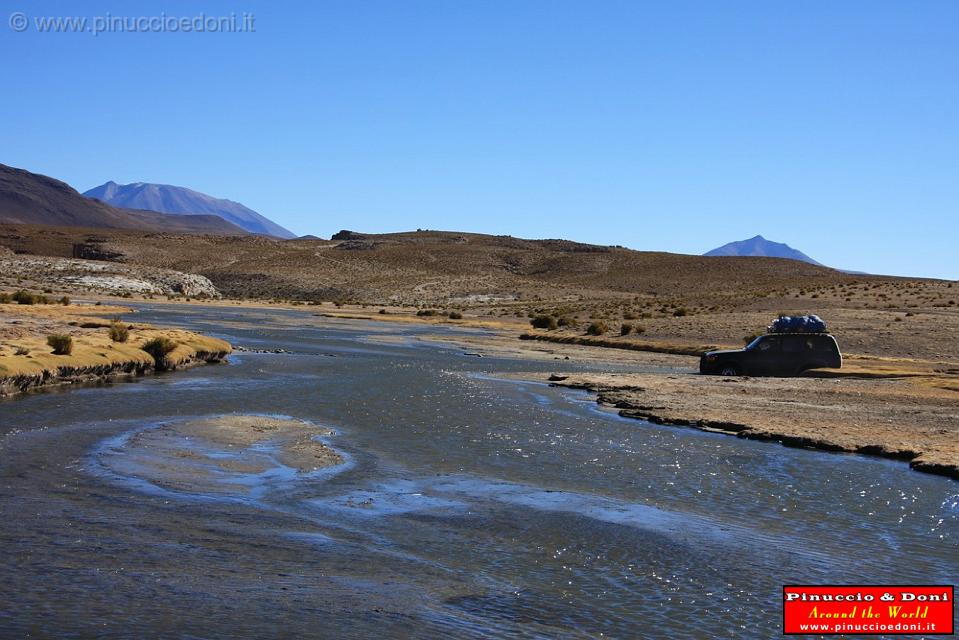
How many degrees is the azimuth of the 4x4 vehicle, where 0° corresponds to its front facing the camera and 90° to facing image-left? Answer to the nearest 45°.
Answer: approximately 90°

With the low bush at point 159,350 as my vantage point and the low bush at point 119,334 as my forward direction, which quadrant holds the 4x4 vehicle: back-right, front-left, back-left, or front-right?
back-right

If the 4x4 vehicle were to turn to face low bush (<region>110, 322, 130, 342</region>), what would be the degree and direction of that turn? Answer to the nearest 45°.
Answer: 0° — it already faces it

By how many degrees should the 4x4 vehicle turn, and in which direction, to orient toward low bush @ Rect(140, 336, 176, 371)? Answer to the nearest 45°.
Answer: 0° — it already faces it

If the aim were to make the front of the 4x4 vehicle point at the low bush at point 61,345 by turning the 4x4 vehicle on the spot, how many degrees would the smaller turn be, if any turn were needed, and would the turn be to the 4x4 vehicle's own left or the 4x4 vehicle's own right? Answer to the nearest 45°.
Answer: approximately 45° to the 4x4 vehicle's own left
